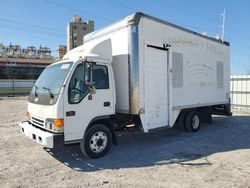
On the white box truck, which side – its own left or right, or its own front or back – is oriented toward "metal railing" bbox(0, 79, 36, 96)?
right

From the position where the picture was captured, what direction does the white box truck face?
facing the viewer and to the left of the viewer
